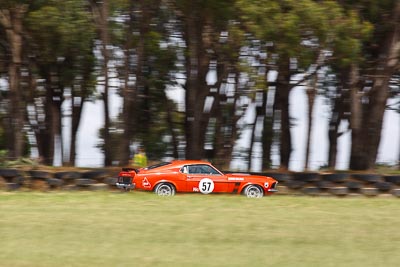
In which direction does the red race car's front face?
to the viewer's right

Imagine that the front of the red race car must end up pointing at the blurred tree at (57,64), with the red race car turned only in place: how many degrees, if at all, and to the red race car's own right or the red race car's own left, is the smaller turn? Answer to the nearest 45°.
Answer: approximately 135° to the red race car's own left

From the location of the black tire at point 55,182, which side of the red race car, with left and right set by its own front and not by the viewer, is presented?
back

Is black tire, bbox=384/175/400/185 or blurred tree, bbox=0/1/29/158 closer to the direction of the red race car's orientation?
the black tire

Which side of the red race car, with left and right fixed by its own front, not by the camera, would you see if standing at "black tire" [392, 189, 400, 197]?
front

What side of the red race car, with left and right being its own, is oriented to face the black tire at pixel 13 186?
back

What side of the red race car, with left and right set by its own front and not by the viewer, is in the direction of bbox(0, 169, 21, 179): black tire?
back

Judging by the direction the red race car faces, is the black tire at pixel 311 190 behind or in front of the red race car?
in front

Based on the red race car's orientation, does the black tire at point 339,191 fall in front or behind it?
in front

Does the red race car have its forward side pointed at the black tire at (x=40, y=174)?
no

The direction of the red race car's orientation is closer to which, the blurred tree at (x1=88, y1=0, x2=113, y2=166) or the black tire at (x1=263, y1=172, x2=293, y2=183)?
the black tire

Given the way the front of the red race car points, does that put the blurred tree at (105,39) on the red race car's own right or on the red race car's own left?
on the red race car's own left
